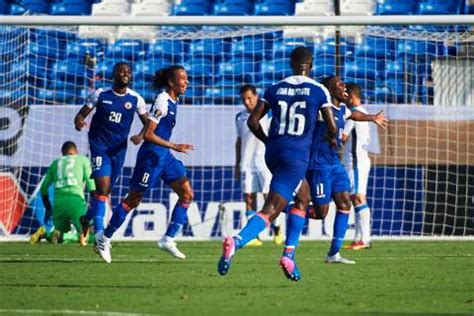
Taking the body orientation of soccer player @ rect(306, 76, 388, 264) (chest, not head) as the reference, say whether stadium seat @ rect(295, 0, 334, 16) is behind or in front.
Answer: behind

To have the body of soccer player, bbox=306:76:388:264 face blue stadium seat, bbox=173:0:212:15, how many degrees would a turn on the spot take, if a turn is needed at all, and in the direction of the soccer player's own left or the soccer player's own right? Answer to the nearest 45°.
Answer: approximately 135° to the soccer player's own left

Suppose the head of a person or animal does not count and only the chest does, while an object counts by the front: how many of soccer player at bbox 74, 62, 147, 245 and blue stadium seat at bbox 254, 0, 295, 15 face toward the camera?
2

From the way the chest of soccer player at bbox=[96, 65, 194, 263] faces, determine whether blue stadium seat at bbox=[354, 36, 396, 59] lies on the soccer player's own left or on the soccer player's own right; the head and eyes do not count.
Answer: on the soccer player's own left

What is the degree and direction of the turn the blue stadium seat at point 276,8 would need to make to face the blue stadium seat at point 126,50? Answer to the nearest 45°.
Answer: approximately 45° to its right

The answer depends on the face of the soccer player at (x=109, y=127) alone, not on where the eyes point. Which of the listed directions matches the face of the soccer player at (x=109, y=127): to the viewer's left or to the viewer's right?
to the viewer's right

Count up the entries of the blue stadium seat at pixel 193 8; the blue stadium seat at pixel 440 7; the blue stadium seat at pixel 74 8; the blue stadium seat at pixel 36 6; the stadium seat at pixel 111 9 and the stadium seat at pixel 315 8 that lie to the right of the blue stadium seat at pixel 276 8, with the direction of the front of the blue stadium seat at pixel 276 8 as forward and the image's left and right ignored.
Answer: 4
